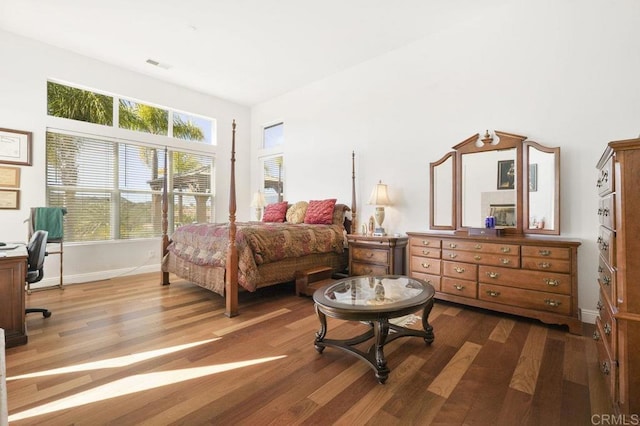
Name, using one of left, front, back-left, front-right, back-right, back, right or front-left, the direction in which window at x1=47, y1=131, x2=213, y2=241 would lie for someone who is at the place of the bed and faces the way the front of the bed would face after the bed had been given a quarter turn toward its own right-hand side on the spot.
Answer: front

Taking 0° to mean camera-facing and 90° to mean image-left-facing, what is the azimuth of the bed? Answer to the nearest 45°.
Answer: approximately 45°

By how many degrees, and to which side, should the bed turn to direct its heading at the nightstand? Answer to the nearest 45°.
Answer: approximately 135° to its left

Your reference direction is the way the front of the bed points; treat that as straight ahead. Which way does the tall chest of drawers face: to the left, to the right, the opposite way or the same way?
to the right

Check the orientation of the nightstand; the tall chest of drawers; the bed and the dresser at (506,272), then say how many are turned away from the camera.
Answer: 0

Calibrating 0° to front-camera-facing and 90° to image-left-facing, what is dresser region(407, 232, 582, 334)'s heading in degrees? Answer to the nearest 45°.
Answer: approximately 45°

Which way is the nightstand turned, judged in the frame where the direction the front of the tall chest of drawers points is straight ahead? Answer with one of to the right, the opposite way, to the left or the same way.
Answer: to the left

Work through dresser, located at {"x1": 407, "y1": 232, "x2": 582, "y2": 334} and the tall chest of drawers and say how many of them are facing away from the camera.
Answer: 0

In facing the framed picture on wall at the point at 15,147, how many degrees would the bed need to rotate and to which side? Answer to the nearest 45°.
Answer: approximately 45° to its right

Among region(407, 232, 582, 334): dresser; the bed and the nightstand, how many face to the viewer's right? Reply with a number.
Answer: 0

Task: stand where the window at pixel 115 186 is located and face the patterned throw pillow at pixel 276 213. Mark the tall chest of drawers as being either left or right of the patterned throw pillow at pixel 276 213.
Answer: right

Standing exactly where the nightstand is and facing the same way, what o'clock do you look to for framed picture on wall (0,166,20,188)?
The framed picture on wall is roughly at 1 o'clock from the nightstand.

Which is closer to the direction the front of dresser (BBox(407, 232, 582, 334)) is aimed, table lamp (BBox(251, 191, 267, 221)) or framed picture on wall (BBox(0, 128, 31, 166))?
the framed picture on wall

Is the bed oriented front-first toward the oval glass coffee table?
no

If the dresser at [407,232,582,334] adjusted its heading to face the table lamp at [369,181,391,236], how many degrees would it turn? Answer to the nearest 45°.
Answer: approximately 45° to its right

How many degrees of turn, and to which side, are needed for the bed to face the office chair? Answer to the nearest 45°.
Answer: approximately 45° to its right

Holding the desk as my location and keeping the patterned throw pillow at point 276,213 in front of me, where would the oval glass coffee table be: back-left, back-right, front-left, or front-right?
front-right

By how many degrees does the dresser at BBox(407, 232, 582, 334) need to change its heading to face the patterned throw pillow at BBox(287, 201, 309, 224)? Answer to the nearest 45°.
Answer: approximately 45° to its right

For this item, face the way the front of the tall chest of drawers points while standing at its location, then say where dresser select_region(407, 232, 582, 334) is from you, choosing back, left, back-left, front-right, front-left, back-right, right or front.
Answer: front-right

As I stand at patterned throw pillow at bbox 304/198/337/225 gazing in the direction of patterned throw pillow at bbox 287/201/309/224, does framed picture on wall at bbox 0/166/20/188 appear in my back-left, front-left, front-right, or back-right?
front-left

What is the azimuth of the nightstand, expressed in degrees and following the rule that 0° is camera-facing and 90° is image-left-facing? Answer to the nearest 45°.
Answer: approximately 45°

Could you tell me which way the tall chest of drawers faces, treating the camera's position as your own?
facing to the left of the viewer
